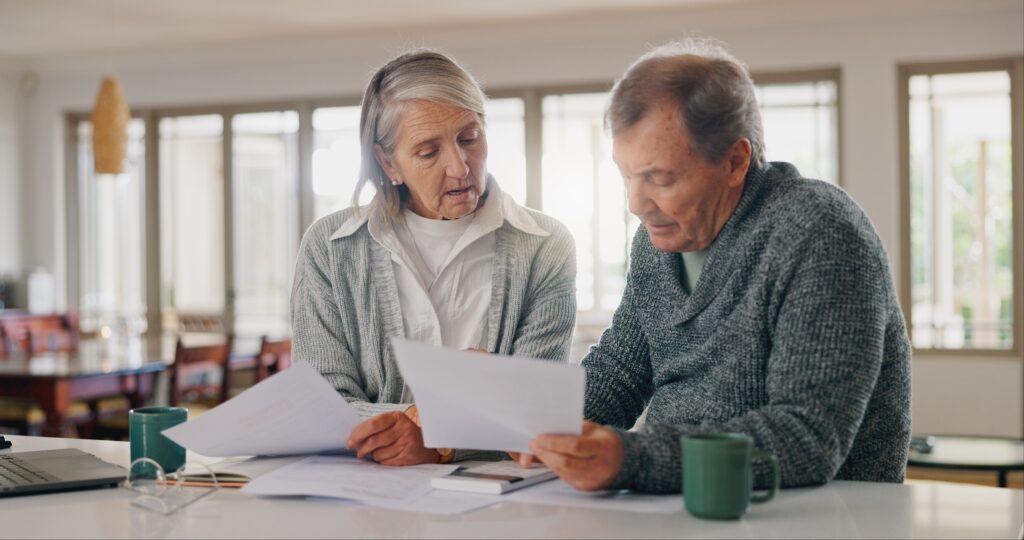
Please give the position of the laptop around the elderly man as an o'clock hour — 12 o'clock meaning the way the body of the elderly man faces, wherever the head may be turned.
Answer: The laptop is roughly at 1 o'clock from the elderly man.

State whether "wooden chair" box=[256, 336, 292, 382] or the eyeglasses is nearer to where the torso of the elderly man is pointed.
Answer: the eyeglasses

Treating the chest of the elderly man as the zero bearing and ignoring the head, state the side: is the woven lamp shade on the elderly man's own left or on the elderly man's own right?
on the elderly man's own right

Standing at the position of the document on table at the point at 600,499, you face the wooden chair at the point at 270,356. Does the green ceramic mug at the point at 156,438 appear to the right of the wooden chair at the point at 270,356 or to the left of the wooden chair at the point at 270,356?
left

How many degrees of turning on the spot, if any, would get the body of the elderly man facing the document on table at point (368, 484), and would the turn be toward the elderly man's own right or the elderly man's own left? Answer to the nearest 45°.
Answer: approximately 45° to the elderly man's own right

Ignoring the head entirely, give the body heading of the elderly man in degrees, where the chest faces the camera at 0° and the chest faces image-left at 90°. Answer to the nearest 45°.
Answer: approximately 45°

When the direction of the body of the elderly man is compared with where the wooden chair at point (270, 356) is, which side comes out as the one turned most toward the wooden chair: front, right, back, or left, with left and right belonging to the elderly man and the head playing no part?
right

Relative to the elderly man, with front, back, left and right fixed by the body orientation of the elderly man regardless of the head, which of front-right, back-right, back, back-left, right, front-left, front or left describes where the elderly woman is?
right

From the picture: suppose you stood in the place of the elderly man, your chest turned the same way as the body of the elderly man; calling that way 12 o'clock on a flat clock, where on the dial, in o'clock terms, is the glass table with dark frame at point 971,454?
The glass table with dark frame is roughly at 5 o'clock from the elderly man.

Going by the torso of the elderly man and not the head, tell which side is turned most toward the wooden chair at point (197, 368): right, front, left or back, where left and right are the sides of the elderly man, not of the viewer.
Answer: right

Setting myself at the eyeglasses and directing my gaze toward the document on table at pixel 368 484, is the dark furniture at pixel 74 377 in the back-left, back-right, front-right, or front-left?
back-left
